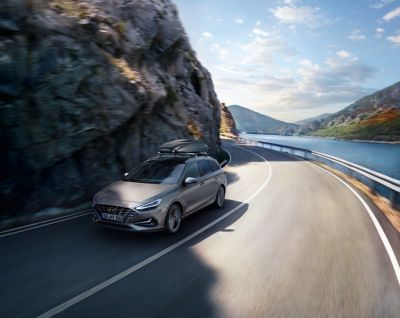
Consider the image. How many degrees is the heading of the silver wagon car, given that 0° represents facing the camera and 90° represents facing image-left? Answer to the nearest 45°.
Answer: approximately 45°
